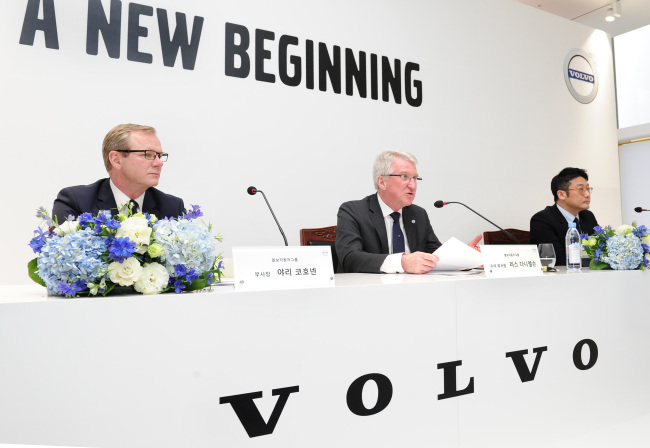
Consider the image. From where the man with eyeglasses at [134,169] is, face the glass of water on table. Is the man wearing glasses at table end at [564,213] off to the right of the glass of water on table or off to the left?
left

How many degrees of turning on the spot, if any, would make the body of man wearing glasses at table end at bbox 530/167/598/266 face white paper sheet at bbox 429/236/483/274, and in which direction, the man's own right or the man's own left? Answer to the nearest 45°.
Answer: approximately 45° to the man's own right

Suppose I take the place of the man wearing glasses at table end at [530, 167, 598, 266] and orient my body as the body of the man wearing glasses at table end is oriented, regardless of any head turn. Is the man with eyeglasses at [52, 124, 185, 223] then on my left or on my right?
on my right

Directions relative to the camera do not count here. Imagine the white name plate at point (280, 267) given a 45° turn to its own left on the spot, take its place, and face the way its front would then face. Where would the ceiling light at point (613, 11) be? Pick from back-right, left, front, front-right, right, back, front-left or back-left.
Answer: left

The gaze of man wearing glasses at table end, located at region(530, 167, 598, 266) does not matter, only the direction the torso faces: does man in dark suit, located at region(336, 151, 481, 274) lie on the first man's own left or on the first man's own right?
on the first man's own right

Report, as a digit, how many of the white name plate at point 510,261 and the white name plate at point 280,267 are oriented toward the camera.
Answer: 2

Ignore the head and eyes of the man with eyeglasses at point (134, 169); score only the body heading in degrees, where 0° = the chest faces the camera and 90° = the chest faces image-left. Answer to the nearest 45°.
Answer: approximately 315°

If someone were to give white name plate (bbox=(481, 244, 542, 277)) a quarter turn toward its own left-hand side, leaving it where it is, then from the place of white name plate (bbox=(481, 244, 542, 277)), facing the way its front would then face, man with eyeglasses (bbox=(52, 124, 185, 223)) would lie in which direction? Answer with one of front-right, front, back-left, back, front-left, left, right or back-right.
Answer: back
